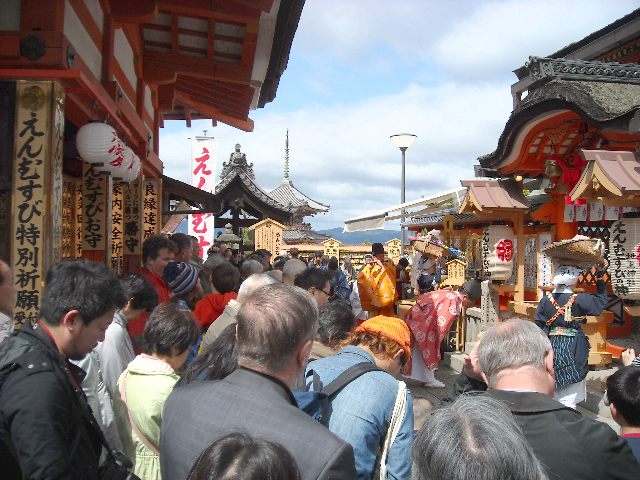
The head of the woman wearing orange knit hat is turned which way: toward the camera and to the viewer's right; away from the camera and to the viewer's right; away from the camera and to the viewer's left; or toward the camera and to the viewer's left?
away from the camera and to the viewer's right

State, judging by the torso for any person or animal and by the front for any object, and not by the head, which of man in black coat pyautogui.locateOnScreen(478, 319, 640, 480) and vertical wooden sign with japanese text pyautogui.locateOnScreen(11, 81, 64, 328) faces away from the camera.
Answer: the man in black coat

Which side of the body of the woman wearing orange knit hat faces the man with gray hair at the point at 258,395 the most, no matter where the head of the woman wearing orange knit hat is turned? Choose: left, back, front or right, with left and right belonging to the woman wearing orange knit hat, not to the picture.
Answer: back

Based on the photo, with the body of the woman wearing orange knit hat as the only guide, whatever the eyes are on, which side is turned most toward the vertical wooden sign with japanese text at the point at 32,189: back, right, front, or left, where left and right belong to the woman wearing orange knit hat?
left

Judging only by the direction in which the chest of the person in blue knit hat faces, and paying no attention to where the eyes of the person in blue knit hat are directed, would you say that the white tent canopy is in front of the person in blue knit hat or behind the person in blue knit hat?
in front

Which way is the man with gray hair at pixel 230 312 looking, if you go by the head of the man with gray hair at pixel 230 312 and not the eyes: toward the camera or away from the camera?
away from the camera

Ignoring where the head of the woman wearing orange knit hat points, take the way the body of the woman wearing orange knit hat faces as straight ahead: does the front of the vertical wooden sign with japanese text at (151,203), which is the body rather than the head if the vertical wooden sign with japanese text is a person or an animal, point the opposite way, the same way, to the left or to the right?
to the right

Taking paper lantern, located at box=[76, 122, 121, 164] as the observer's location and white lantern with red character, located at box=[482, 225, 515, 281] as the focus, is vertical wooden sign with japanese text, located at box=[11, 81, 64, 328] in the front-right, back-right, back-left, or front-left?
back-right

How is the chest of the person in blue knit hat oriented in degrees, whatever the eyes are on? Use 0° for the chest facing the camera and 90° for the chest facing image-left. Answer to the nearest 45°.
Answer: approximately 225°

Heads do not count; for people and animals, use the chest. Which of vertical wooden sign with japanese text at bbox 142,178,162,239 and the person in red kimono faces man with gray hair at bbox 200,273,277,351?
the vertical wooden sign with japanese text

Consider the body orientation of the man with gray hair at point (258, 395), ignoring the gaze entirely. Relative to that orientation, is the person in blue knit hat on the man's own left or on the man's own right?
on the man's own left

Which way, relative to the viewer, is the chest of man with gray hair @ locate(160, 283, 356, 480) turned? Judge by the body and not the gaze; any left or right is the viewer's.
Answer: facing away from the viewer and to the right of the viewer

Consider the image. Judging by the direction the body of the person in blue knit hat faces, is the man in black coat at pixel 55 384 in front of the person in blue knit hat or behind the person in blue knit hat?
behind

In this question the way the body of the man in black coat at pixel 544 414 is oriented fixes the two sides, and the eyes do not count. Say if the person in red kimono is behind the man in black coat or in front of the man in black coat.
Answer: in front
